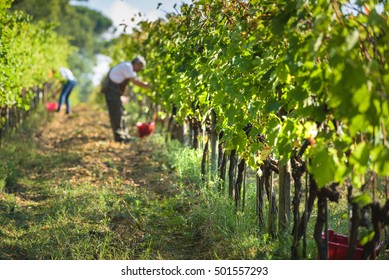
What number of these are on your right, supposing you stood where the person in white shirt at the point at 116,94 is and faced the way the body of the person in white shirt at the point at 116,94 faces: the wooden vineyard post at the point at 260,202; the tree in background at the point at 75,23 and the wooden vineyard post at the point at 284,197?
2

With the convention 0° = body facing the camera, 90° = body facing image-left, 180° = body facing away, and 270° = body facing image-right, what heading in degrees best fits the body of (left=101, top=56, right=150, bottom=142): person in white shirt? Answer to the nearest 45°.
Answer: approximately 270°

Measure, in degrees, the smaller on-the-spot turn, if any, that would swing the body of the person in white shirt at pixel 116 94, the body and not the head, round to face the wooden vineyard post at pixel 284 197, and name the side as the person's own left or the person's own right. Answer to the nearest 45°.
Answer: approximately 90° to the person's own right

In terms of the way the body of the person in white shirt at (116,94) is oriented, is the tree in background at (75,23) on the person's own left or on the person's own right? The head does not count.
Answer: on the person's own left

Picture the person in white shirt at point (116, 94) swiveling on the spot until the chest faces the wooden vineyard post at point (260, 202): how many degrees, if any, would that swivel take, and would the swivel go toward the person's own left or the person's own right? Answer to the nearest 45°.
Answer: approximately 90° to the person's own right
